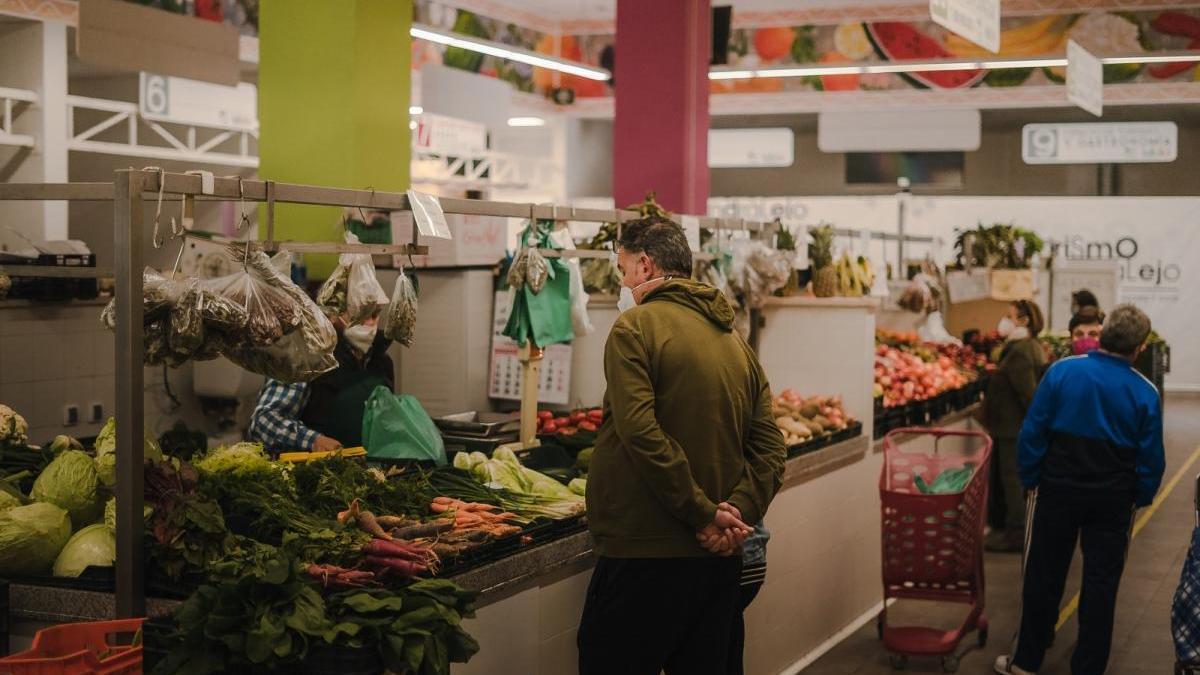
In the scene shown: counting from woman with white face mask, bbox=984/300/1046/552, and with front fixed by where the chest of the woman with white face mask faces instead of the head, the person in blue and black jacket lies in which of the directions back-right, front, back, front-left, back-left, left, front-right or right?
left

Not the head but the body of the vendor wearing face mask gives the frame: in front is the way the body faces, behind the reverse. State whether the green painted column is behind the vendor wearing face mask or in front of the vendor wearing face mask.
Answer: behind

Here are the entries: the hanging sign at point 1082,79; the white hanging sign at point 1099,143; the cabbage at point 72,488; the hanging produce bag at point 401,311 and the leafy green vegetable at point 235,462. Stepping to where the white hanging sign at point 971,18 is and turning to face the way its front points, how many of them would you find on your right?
3

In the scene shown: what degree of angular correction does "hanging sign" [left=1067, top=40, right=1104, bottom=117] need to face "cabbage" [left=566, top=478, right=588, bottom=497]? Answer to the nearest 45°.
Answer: approximately 45° to its right

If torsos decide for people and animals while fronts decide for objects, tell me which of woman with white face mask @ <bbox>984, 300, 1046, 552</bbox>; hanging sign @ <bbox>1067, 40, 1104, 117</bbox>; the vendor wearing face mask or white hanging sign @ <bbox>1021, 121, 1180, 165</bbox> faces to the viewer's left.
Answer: the woman with white face mask

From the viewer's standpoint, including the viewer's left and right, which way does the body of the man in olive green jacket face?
facing away from the viewer and to the left of the viewer

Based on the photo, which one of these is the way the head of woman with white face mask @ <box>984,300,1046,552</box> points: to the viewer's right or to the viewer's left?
to the viewer's left

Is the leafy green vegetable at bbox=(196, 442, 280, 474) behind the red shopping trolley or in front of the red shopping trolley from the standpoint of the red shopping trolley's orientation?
in front

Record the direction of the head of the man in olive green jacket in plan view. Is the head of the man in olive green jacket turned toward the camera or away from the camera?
away from the camera

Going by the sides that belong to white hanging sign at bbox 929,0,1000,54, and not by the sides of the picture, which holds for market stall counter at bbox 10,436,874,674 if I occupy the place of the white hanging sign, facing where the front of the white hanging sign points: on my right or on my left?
on my right

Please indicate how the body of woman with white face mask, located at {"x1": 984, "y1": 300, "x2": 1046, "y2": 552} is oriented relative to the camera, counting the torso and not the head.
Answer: to the viewer's left

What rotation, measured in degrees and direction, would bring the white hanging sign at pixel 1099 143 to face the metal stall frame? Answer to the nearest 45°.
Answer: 0° — it already faces it

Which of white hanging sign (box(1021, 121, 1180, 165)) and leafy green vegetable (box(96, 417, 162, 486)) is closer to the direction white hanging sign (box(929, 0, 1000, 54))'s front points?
the leafy green vegetable
